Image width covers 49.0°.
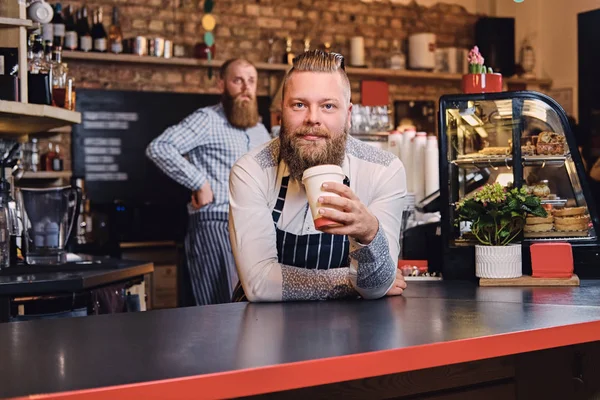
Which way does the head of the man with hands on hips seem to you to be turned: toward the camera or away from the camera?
toward the camera

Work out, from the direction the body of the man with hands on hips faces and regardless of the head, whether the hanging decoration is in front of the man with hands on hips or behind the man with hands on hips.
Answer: behind

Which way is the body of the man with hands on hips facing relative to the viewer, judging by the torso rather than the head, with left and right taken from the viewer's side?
facing the viewer and to the right of the viewer

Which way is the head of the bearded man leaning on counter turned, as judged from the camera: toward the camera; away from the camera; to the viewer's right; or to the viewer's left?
toward the camera

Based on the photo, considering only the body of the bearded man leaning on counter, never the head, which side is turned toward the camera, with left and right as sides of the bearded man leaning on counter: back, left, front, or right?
front

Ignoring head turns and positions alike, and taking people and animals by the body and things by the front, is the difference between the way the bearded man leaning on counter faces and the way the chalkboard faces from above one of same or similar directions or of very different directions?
same or similar directions

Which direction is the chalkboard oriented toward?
toward the camera
